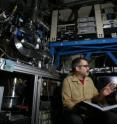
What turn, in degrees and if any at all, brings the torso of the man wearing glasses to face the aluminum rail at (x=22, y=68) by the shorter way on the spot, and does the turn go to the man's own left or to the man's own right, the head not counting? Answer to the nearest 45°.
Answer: approximately 90° to the man's own right
